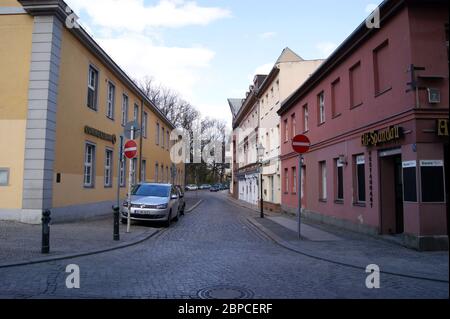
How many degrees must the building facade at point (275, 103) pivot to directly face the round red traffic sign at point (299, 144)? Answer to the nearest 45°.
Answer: approximately 90° to its left

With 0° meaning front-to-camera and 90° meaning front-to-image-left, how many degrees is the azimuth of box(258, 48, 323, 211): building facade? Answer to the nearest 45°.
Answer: approximately 90°

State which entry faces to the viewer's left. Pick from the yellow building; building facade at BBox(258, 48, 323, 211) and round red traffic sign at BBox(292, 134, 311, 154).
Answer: the building facade

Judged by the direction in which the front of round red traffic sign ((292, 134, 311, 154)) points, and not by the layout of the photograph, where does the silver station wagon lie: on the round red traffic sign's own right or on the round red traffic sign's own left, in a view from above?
on the round red traffic sign's own right

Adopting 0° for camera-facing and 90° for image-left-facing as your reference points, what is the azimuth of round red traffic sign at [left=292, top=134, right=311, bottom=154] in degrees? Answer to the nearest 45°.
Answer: approximately 0°

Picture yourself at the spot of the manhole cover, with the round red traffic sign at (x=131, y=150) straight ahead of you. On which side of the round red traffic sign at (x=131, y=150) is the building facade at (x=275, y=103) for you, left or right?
right

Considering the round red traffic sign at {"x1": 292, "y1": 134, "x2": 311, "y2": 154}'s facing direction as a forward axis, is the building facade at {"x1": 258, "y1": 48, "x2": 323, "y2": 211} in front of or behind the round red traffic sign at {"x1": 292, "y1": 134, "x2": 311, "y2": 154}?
behind
